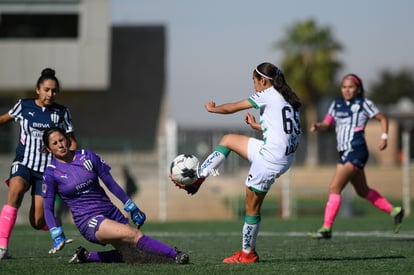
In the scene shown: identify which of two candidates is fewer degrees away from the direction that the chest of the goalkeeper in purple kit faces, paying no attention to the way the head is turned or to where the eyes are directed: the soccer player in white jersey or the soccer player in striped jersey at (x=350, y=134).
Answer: the soccer player in white jersey

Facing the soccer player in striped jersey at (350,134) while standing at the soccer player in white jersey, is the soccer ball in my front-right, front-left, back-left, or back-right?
back-left

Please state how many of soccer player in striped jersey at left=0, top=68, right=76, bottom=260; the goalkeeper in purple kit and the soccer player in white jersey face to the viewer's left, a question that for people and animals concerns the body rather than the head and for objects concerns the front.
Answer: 1

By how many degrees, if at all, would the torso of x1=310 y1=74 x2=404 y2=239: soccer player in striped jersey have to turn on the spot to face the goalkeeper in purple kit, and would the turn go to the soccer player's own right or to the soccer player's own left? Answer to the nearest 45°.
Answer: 0° — they already face them

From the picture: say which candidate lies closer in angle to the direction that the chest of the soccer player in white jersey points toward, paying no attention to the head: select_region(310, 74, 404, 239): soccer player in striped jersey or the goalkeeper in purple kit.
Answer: the goalkeeper in purple kit

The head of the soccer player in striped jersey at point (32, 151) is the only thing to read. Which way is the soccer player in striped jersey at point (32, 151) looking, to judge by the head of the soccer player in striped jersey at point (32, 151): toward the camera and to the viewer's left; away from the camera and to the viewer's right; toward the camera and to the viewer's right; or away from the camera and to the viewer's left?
toward the camera and to the viewer's right

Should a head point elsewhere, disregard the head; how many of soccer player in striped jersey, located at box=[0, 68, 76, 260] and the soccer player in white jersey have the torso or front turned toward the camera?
1

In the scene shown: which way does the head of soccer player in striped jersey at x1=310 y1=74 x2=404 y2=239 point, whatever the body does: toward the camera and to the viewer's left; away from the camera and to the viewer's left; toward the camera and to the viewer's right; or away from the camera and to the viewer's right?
toward the camera and to the viewer's left

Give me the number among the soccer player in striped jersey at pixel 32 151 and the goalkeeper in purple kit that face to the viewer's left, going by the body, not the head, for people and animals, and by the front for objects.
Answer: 0

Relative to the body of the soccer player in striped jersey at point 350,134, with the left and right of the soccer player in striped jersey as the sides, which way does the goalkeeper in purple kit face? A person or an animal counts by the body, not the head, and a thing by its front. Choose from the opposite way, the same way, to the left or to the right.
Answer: to the left

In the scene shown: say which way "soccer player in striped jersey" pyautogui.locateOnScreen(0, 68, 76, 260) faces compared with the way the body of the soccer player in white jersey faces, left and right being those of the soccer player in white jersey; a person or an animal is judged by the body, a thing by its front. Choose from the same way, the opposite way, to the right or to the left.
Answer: to the left
